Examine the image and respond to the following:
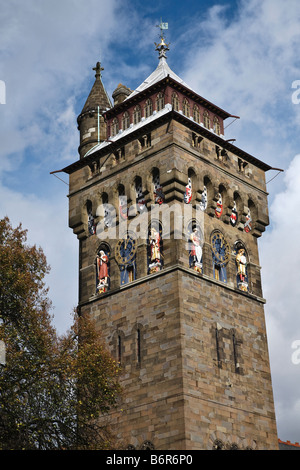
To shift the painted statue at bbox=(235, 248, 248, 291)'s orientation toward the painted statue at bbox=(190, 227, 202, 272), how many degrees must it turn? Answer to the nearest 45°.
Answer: approximately 90° to its right

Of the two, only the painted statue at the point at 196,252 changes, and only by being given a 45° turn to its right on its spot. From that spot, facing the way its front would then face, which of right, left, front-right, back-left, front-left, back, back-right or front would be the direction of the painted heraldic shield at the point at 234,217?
back-left

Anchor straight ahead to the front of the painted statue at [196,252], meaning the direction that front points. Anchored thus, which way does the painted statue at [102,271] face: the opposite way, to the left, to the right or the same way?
to the right

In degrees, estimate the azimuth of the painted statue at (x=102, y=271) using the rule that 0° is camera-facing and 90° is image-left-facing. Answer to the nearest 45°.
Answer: approximately 45°

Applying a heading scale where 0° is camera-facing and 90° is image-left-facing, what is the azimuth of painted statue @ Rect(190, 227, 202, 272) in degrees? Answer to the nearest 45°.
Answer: approximately 315°

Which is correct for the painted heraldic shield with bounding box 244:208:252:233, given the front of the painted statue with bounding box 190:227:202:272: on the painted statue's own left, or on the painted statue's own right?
on the painted statue's own left

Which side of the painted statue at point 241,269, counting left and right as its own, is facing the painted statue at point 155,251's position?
right

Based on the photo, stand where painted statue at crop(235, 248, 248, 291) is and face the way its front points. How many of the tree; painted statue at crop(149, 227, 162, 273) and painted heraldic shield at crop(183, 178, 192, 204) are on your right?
3

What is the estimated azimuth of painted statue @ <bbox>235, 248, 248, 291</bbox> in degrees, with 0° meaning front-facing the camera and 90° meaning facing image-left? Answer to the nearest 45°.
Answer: approximately 315°

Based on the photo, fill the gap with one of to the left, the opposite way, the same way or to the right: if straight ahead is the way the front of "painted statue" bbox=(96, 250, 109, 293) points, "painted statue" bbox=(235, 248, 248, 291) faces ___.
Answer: to the left

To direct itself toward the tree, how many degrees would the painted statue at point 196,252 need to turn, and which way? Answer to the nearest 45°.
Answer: approximately 90° to its right
